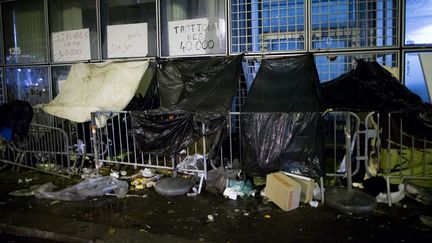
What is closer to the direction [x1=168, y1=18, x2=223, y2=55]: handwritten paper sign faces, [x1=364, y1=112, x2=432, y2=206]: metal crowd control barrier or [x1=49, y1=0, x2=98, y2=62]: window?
the metal crowd control barrier

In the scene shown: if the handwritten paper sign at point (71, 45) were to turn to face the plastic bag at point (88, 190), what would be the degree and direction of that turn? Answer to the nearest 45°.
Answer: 0° — it already faces it

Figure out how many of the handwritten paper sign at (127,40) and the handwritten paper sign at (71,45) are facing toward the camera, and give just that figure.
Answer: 2

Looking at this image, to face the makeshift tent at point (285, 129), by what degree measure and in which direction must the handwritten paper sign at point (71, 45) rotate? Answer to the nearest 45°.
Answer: approximately 45° to its left

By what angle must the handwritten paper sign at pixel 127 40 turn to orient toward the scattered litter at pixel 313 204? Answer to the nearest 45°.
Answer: approximately 45° to its left

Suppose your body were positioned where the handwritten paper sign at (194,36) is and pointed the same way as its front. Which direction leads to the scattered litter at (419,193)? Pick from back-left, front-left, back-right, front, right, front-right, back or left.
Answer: front-left

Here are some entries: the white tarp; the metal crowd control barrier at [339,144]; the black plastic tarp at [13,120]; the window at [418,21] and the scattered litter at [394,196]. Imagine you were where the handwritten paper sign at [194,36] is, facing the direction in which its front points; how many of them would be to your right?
2

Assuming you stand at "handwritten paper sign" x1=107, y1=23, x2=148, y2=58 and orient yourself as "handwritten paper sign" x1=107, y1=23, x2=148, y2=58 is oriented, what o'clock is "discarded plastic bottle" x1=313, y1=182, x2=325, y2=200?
The discarded plastic bottle is roughly at 11 o'clock from the handwritten paper sign.

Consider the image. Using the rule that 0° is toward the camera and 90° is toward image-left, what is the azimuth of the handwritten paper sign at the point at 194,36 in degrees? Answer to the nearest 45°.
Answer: approximately 0°
